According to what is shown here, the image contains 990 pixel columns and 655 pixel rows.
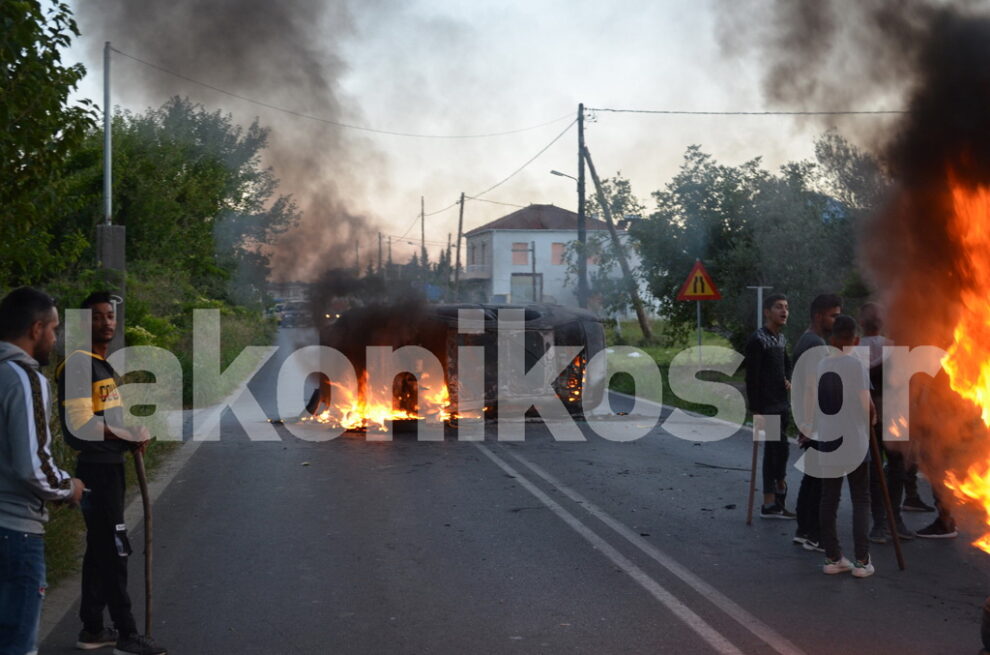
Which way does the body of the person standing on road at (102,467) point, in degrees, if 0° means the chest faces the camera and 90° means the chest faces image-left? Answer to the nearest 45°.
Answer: approximately 315°

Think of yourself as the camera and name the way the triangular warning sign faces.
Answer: facing the viewer

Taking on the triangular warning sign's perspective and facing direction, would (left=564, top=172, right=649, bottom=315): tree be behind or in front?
behind

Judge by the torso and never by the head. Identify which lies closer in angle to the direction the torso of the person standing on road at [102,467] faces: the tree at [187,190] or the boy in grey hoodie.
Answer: the boy in grey hoodie

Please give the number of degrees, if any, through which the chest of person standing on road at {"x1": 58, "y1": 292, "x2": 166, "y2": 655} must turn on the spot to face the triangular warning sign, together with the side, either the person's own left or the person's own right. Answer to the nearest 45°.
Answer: approximately 90° to the person's own left

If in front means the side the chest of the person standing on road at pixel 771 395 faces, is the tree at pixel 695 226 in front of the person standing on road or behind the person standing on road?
behind

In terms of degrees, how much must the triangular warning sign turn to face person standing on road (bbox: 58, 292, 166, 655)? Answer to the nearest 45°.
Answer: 0° — it already faces them

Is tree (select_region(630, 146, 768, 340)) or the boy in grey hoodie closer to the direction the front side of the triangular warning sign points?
the boy in grey hoodie

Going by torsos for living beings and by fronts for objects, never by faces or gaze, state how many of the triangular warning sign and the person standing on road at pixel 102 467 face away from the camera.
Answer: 0

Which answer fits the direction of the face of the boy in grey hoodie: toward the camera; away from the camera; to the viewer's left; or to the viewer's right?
to the viewer's right

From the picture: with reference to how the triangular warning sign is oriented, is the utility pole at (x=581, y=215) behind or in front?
behind
